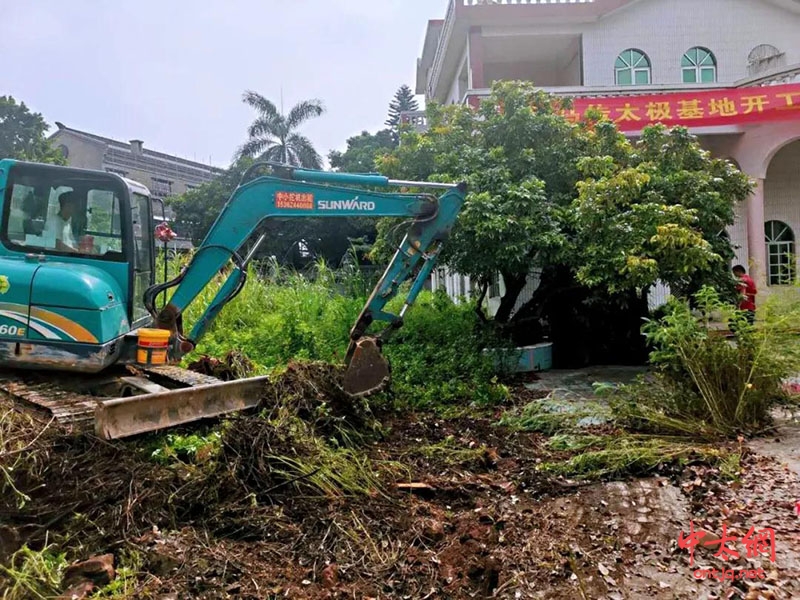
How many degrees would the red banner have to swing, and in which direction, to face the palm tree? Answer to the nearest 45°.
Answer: approximately 135° to its right

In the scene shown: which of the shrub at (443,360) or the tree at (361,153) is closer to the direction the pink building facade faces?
the shrub

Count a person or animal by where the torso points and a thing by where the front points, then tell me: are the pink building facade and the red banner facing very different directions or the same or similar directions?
same or similar directions

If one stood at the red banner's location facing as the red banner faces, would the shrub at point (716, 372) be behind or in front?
in front

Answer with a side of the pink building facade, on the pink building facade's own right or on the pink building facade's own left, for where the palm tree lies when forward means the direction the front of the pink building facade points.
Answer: on the pink building facade's own right

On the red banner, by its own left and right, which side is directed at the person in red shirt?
left

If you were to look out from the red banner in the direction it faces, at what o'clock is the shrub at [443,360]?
The shrub is roughly at 1 o'clock from the red banner.

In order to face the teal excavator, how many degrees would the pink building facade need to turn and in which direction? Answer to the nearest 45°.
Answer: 0° — it already faces it

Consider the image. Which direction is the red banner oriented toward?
toward the camera

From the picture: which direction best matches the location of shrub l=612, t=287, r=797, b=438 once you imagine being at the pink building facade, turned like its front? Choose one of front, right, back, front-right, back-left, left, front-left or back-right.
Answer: front

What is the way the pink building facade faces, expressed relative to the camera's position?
facing the viewer

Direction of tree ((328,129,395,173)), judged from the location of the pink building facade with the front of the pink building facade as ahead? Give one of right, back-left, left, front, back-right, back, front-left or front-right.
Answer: back-right

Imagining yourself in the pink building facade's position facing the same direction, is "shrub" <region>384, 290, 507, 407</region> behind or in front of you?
in front

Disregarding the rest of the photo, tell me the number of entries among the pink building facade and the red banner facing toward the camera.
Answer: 2

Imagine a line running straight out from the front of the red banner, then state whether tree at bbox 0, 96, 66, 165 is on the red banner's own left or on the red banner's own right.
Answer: on the red banner's own right

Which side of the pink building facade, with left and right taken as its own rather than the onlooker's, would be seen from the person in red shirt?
front
